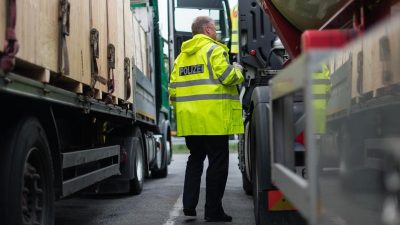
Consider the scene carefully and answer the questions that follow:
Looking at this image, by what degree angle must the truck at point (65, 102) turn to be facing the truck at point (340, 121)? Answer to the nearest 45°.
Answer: approximately 90° to its right

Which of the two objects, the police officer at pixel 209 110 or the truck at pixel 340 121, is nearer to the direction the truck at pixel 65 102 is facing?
the police officer

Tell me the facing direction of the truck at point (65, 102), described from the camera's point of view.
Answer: facing away from the viewer and to the right of the viewer

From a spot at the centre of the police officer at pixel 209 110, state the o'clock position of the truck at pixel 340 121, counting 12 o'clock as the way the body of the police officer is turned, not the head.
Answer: The truck is roughly at 4 o'clock from the police officer.

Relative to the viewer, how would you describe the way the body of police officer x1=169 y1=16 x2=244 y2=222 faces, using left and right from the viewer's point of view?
facing away from the viewer and to the right of the viewer

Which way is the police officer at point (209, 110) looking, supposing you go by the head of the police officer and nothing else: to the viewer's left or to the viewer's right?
to the viewer's right

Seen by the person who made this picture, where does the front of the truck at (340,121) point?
facing away from the viewer and to the left of the viewer
